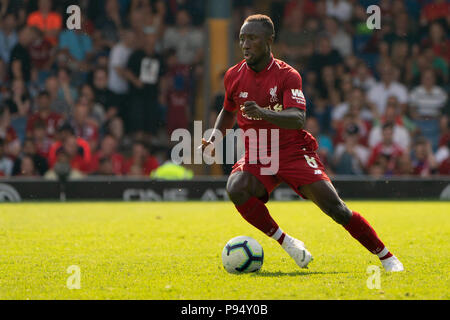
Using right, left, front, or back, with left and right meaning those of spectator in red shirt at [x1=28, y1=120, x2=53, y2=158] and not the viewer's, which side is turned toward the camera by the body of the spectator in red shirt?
front

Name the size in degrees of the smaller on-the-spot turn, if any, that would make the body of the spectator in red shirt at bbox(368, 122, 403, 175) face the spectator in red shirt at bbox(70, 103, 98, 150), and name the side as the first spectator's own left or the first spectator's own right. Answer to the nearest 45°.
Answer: approximately 90° to the first spectator's own right

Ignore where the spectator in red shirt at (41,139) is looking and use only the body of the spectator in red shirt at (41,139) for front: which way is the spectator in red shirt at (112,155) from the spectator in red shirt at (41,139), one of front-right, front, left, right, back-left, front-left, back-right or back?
left

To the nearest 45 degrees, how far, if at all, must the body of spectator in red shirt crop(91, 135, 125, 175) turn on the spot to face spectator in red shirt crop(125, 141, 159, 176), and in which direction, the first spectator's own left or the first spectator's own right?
approximately 45° to the first spectator's own left

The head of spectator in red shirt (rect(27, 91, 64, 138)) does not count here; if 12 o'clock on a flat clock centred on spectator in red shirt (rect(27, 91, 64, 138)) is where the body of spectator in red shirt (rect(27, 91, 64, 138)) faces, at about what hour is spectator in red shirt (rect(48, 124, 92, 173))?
spectator in red shirt (rect(48, 124, 92, 173)) is roughly at 11 o'clock from spectator in red shirt (rect(27, 91, 64, 138)).

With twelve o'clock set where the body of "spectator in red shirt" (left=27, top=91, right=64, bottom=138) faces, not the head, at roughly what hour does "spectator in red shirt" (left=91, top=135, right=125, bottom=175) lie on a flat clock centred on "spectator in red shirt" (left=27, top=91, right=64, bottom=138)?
"spectator in red shirt" (left=91, top=135, right=125, bottom=175) is roughly at 10 o'clock from "spectator in red shirt" (left=27, top=91, right=64, bottom=138).

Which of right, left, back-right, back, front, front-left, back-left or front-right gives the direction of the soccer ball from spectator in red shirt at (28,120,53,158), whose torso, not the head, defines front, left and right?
front

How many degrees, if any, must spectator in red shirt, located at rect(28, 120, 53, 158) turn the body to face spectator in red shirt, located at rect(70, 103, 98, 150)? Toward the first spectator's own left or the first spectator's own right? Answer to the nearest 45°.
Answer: approximately 135° to the first spectator's own left

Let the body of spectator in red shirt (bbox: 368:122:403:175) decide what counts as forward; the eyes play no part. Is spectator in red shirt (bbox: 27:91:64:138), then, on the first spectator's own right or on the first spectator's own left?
on the first spectator's own right

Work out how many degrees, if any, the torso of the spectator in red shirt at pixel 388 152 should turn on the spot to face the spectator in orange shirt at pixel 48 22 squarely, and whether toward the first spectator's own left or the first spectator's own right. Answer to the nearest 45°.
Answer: approximately 90° to the first spectator's own right

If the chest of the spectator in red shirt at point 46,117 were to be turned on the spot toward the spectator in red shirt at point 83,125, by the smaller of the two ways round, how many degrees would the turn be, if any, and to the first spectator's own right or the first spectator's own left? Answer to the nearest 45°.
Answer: approximately 90° to the first spectator's own left

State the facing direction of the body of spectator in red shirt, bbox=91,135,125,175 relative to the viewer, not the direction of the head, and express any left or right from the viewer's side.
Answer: facing the viewer

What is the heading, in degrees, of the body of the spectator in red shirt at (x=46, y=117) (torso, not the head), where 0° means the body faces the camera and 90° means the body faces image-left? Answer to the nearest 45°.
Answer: approximately 0°
